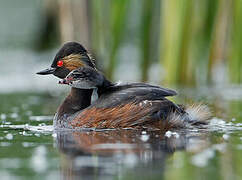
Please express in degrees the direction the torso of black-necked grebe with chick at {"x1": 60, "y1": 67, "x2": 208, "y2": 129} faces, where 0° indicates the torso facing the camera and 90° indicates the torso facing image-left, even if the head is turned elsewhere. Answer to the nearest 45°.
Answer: approximately 90°
